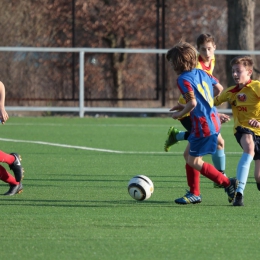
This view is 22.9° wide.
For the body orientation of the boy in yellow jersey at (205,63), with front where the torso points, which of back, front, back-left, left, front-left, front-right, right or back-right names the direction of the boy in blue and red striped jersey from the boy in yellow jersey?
front-right

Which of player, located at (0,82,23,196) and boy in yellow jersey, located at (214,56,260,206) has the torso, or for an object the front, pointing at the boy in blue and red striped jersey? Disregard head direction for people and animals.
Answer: the boy in yellow jersey

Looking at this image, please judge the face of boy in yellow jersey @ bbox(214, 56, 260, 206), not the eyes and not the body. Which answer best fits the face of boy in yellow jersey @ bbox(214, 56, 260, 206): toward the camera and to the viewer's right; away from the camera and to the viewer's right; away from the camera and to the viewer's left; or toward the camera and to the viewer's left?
toward the camera and to the viewer's left

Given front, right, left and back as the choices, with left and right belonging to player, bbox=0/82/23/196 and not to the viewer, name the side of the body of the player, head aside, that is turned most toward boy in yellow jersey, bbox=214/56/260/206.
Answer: back

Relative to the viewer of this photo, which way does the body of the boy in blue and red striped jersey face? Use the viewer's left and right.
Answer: facing away from the viewer and to the left of the viewer

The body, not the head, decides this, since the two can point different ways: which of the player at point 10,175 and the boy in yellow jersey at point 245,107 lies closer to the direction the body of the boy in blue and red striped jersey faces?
the player

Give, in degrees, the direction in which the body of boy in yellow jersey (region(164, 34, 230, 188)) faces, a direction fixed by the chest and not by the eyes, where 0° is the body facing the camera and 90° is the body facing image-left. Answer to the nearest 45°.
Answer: approximately 315°

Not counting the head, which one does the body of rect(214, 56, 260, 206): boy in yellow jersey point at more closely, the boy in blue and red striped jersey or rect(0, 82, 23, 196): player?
the boy in blue and red striped jersey

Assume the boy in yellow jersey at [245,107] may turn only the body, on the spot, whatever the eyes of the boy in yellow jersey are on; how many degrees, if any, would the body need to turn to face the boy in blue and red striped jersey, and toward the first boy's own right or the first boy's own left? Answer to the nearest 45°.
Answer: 0° — they already face them

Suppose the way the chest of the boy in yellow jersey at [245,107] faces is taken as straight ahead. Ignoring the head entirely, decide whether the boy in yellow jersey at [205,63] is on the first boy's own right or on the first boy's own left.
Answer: on the first boy's own right

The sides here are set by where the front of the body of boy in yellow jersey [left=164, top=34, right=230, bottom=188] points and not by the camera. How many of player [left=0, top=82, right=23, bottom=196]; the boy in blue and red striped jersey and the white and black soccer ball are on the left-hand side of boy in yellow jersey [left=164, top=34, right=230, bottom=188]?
0

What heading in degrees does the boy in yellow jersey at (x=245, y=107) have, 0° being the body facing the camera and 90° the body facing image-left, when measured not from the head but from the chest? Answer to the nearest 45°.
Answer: approximately 45°

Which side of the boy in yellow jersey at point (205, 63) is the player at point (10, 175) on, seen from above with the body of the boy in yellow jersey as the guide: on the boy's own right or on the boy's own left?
on the boy's own right
